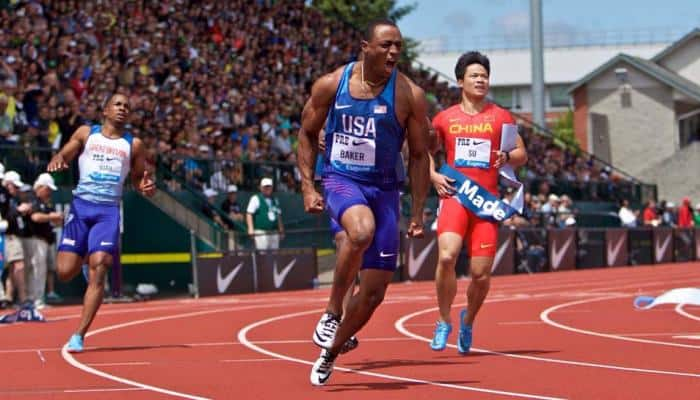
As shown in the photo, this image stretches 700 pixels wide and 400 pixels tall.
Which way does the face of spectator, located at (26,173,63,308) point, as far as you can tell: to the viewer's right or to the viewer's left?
to the viewer's right

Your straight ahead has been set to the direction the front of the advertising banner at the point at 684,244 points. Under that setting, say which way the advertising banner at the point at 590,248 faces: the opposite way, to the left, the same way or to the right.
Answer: the same way

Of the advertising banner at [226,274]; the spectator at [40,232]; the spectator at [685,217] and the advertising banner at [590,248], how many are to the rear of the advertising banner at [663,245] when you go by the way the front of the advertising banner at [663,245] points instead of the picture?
1

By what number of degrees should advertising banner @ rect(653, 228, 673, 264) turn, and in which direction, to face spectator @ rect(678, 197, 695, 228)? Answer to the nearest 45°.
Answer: approximately 180°

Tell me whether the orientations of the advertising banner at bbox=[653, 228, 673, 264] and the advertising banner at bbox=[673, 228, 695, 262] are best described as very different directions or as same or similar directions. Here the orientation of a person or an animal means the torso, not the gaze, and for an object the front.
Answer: same or similar directions

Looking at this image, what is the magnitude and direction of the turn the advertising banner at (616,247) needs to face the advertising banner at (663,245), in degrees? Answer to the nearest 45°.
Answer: approximately 135° to its left

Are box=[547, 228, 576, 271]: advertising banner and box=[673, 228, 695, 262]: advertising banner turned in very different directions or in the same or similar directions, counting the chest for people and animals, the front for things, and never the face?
same or similar directions

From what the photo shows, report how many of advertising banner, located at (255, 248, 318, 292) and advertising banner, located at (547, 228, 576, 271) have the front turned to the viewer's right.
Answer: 0

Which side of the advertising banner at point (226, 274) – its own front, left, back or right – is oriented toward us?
front

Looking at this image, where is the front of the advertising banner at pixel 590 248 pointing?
toward the camera

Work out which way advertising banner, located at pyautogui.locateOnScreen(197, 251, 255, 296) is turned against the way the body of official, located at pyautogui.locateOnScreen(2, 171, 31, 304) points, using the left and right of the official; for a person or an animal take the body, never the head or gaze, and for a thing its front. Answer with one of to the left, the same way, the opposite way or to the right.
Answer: to the right

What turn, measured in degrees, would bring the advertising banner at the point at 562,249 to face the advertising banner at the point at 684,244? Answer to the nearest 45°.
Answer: approximately 135° to its left

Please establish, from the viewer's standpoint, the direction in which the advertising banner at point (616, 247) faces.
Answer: facing the viewer

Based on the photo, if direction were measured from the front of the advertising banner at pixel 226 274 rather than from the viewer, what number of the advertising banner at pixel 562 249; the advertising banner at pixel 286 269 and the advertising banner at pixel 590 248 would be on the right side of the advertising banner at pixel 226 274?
0

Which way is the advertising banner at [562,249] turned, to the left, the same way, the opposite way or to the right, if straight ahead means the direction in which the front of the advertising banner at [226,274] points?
the same way

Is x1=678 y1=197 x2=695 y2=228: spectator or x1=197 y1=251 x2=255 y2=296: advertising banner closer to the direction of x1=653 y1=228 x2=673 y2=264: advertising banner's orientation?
the advertising banner
